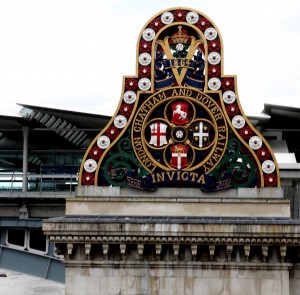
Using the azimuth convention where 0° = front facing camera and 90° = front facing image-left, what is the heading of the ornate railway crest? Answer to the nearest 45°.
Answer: approximately 0°
